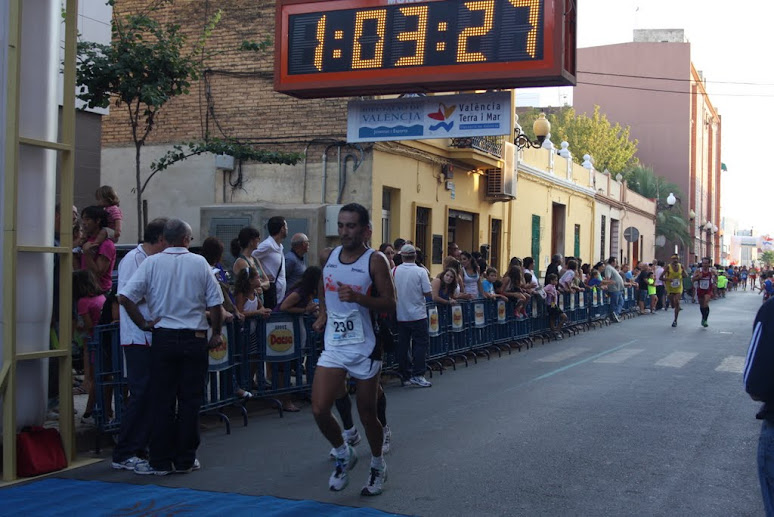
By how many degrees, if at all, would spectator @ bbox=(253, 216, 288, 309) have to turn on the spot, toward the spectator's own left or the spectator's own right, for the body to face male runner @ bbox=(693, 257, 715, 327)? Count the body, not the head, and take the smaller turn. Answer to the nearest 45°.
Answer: approximately 45° to the spectator's own left

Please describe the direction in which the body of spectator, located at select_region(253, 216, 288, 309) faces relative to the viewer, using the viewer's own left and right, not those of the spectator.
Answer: facing to the right of the viewer

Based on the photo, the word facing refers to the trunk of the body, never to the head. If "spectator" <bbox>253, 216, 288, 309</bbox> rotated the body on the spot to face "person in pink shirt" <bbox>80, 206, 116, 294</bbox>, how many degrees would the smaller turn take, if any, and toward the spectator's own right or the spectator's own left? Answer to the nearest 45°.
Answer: approximately 135° to the spectator's own right

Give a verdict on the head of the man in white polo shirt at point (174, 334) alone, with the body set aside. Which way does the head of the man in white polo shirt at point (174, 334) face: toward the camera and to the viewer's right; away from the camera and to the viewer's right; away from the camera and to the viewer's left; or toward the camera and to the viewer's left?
away from the camera and to the viewer's right

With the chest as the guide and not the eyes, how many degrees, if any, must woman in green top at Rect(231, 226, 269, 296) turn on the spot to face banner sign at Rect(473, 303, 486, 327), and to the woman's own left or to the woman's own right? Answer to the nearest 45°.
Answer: approximately 90° to the woman's own left

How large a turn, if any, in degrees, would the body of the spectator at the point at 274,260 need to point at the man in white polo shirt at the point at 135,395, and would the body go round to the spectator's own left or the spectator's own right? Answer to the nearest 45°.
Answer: approximately 90° to the spectator's own right

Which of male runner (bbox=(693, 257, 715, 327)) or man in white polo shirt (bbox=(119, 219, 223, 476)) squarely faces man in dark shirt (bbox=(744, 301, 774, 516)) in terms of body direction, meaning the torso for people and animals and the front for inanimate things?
the male runner

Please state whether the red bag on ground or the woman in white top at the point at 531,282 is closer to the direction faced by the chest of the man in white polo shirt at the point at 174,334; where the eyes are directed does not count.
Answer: the woman in white top

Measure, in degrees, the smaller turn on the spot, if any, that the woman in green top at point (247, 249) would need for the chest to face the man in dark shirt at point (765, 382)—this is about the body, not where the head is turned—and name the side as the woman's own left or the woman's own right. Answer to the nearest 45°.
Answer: approximately 45° to the woman's own right
